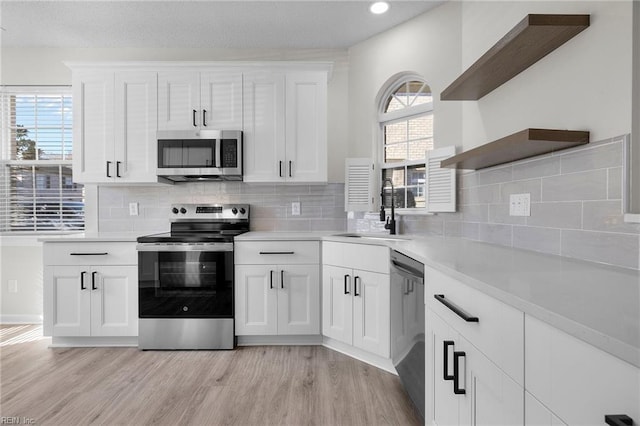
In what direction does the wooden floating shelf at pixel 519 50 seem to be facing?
to the viewer's left

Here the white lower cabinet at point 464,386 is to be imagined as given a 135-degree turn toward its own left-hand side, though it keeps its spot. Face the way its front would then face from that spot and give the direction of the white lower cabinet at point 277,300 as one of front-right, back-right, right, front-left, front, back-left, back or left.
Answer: back-left

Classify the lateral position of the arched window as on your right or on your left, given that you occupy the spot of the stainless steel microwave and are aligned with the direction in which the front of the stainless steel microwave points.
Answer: on your left

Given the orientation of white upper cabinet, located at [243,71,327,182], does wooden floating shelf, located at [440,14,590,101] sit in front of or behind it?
in front

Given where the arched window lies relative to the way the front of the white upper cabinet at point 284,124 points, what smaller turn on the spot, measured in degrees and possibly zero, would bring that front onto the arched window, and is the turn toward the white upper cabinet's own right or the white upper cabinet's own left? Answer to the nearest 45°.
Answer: approximately 90° to the white upper cabinet's own left

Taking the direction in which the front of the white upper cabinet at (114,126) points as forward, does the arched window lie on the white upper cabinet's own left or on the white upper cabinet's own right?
on the white upper cabinet's own left

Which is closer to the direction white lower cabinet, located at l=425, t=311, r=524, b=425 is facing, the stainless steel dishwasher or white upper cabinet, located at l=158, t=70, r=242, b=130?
the white upper cabinet

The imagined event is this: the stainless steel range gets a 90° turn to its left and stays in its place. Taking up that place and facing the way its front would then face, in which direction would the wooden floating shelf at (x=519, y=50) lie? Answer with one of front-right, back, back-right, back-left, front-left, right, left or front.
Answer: front-right

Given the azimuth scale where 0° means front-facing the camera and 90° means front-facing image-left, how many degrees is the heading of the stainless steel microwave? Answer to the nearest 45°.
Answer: approximately 0°

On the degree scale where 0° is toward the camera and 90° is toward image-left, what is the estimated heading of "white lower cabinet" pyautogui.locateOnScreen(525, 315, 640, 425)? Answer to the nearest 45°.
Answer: approximately 45°
